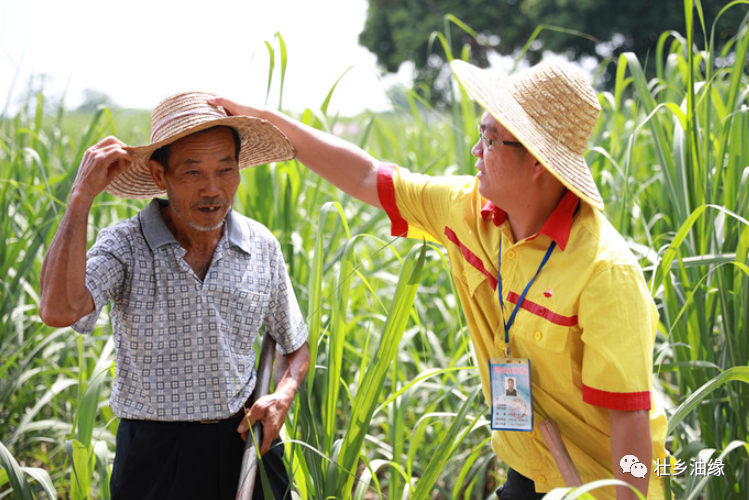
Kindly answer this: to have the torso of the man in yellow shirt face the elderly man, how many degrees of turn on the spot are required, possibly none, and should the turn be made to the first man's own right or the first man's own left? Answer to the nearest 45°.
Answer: approximately 45° to the first man's own right

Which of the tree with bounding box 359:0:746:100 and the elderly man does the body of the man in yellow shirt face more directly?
the elderly man

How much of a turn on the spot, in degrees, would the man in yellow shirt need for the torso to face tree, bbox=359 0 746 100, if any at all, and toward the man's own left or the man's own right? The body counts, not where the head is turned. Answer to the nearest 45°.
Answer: approximately 135° to the man's own right

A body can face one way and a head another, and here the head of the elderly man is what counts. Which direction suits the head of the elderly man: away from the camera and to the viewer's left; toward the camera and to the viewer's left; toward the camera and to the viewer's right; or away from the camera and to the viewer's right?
toward the camera and to the viewer's right

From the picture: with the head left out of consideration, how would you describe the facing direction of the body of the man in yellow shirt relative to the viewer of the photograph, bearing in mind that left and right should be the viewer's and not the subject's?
facing the viewer and to the left of the viewer

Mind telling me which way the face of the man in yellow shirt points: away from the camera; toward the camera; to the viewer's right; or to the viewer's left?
to the viewer's left
